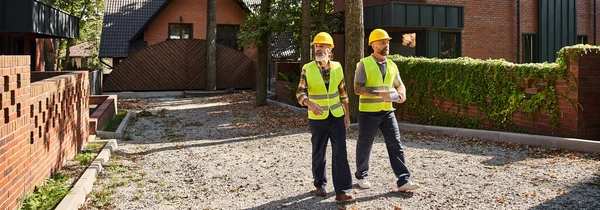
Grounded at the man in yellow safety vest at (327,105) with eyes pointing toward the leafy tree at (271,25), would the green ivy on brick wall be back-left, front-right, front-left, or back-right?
front-right

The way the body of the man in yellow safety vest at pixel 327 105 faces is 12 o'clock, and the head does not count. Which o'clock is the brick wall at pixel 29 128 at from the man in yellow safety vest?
The brick wall is roughly at 3 o'clock from the man in yellow safety vest.

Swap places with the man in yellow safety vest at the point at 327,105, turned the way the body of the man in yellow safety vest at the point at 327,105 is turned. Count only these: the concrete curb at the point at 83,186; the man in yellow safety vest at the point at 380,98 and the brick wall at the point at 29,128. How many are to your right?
2

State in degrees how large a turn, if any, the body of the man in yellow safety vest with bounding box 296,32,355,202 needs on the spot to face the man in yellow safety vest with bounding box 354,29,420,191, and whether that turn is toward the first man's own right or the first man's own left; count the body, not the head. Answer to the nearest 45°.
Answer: approximately 135° to the first man's own left

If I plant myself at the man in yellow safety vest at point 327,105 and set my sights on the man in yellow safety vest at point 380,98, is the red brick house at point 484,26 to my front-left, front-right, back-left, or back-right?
front-left

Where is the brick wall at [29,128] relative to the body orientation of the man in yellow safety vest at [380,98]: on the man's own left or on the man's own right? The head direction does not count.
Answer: on the man's own right

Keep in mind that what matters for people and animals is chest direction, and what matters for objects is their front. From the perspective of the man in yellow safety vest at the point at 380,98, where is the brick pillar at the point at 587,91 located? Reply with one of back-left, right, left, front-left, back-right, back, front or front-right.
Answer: left

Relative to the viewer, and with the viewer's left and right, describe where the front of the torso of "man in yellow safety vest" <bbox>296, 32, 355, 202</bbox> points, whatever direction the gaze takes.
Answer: facing the viewer

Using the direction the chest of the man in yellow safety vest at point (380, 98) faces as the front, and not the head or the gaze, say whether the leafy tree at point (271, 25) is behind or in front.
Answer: behind

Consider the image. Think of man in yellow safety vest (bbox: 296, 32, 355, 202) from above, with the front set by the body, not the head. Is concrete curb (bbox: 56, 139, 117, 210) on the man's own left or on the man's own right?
on the man's own right

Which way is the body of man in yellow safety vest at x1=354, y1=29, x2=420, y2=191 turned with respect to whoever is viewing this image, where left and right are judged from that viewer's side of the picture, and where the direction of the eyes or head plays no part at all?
facing the viewer and to the right of the viewer

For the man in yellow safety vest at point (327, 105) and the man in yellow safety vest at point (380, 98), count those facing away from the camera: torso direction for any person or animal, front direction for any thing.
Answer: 0
